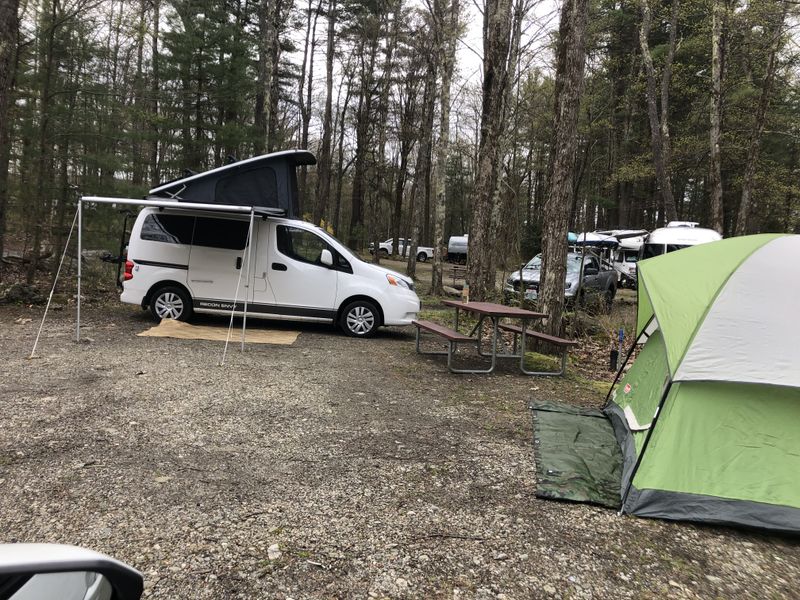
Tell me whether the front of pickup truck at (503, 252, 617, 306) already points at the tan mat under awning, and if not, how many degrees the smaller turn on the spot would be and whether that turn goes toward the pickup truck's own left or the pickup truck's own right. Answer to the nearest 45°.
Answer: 0° — it already faces it

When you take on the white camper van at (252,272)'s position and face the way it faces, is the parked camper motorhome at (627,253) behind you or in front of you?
in front

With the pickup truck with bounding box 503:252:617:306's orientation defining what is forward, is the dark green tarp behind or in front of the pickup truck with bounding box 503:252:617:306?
in front

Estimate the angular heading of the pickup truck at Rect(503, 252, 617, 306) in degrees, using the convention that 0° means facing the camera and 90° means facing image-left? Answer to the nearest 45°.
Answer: approximately 45°

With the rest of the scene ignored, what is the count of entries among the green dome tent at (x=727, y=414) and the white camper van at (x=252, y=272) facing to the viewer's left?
1

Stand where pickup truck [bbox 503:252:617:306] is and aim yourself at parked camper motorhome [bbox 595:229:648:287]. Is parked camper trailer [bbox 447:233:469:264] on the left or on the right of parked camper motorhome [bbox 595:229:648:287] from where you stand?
left

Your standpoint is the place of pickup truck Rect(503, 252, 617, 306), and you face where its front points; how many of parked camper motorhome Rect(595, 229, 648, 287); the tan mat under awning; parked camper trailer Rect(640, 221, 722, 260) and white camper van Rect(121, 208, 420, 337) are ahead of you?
2

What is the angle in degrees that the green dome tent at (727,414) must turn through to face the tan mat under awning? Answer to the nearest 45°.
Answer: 0° — it already faces it

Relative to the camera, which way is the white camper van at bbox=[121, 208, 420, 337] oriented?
to the viewer's right

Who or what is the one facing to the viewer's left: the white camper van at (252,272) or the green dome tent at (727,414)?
the green dome tent

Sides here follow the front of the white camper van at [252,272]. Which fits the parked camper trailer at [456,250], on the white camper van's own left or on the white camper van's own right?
on the white camper van's own left

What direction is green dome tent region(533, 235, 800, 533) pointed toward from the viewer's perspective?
to the viewer's left

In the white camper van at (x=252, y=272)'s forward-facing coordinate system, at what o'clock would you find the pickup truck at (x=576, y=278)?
The pickup truck is roughly at 11 o'clock from the white camper van.

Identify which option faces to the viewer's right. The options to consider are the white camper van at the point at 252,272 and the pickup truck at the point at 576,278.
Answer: the white camper van

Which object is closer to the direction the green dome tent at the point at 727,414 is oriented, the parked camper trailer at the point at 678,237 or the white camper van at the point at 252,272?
the white camper van
